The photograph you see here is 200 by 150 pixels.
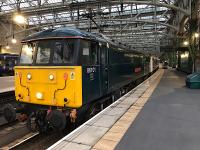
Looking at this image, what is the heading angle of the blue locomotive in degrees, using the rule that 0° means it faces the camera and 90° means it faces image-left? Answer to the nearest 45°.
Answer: approximately 45°

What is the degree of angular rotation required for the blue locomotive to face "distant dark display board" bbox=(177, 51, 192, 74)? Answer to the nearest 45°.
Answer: approximately 180°

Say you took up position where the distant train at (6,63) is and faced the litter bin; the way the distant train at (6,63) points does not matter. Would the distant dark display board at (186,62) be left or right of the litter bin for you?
left

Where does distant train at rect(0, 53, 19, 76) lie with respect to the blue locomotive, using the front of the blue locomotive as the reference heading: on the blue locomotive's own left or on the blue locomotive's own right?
on the blue locomotive's own right
